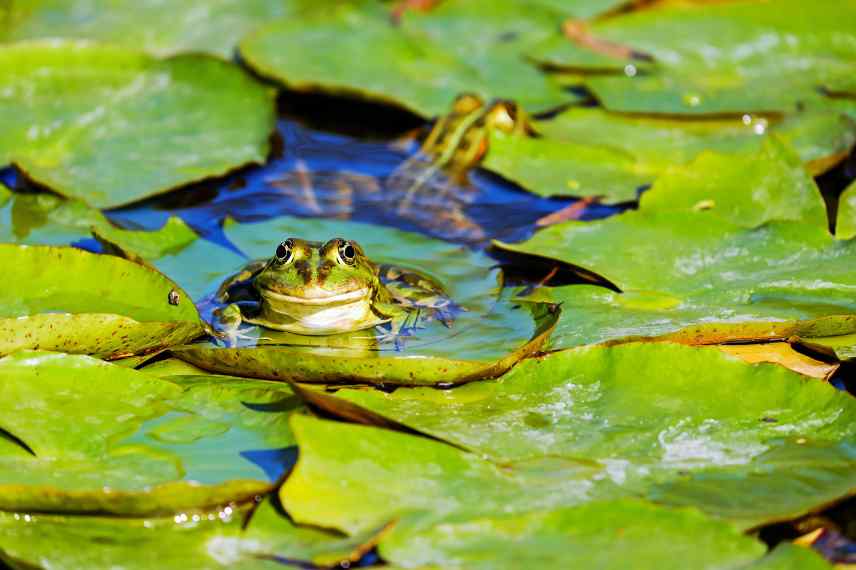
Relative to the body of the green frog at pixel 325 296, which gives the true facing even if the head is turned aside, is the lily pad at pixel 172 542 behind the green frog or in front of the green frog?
in front

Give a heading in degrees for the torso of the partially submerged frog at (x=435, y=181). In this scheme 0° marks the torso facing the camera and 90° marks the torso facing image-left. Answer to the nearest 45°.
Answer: approximately 225°

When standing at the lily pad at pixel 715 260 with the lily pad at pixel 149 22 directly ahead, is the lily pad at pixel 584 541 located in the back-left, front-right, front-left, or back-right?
back-left

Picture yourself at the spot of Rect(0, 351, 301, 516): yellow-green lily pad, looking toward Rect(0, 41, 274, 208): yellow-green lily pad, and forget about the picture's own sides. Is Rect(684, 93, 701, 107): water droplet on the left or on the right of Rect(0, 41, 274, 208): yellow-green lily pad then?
right

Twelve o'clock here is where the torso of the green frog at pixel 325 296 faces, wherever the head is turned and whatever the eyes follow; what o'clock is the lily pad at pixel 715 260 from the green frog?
The lily pad is roughly at 9 o'clock from the green frog.

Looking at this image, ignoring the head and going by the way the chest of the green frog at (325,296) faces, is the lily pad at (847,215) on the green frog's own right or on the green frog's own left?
on the green frog's own left

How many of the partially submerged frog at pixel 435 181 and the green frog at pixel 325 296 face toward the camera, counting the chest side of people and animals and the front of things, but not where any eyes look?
1

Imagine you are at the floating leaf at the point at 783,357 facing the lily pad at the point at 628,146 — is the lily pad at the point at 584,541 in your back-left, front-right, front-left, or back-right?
back-left

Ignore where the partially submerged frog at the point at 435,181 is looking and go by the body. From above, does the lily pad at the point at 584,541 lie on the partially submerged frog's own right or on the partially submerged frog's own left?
on the partially submerged frog's own right

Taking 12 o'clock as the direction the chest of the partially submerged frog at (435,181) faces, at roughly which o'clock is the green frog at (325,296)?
The green frog is roughly at 5 o'clock from the partially submerged frog.

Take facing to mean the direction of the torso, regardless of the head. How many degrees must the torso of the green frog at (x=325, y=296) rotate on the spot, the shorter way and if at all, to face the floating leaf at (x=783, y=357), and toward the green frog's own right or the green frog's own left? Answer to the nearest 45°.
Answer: approximately 90° to the green frog's own left

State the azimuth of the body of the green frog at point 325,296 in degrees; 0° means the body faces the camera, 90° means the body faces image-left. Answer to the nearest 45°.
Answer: approximately 0°

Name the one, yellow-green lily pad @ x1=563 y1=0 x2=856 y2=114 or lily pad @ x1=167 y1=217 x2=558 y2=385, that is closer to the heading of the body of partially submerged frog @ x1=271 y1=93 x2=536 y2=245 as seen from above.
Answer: the yellow-green lily pad

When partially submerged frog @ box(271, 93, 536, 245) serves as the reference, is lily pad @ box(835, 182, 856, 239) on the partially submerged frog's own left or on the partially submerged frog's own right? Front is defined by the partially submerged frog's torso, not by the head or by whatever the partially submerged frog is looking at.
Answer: on the partially submerged frog's own right
